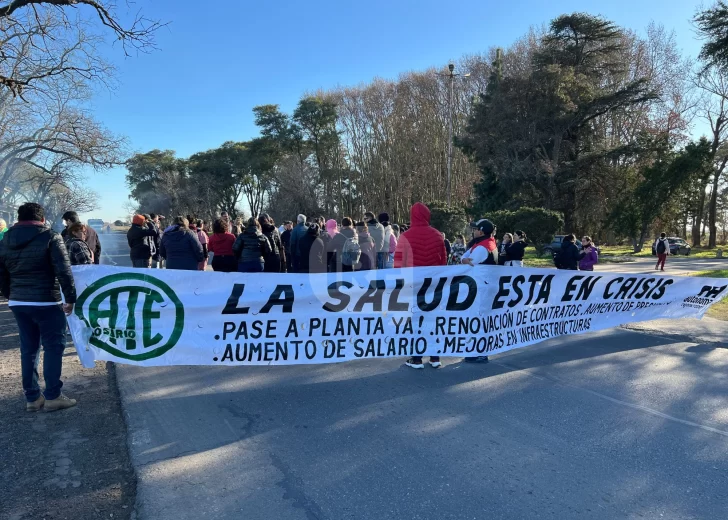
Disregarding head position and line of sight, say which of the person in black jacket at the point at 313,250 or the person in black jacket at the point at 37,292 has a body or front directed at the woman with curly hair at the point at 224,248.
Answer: the person in black jacket at the point at 37,292

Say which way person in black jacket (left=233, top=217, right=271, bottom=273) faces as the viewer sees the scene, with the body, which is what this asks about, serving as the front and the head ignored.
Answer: away from the camera

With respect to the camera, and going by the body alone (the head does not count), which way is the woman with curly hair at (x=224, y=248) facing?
away from the camera

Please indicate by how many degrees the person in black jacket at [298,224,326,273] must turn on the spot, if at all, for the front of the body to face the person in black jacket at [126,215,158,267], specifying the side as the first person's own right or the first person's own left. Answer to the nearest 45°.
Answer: approximately 90° to the first person's own left

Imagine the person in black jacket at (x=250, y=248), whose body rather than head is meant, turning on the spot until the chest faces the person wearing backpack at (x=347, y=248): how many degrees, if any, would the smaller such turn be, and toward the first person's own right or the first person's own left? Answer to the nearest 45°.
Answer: approximately 45° to the first person's own right

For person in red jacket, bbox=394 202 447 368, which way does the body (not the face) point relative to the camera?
away from the camera

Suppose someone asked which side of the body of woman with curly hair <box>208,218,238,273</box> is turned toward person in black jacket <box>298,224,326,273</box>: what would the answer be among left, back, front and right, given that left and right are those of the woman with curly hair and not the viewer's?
right

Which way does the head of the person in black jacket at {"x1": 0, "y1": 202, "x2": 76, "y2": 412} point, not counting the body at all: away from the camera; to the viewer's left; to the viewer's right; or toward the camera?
away from the camera

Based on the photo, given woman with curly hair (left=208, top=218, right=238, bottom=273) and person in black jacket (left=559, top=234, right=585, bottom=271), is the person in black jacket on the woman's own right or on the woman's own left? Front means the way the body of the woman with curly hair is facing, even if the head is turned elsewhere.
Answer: on the woman's own right

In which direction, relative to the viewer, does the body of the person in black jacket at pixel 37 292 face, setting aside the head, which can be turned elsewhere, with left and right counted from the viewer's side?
facing away from the viewer and to the right of the viewer

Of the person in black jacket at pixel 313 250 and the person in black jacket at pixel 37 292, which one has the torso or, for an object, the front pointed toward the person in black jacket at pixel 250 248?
the person in black jacket at pixel 37 292

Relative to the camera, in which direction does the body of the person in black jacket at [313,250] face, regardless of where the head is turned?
away from the camera

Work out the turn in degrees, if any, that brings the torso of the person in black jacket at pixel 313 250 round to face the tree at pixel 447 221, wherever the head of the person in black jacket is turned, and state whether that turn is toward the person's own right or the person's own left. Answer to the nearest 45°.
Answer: approximately 45° to the person's own right
